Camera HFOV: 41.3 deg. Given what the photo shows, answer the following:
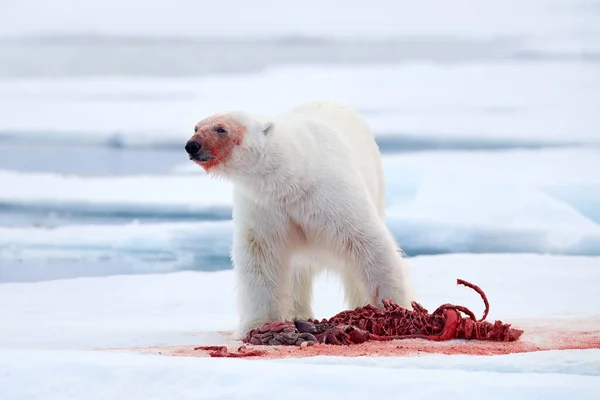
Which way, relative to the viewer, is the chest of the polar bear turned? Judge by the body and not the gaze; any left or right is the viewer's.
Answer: facing the viewer and to the left of the viewer
